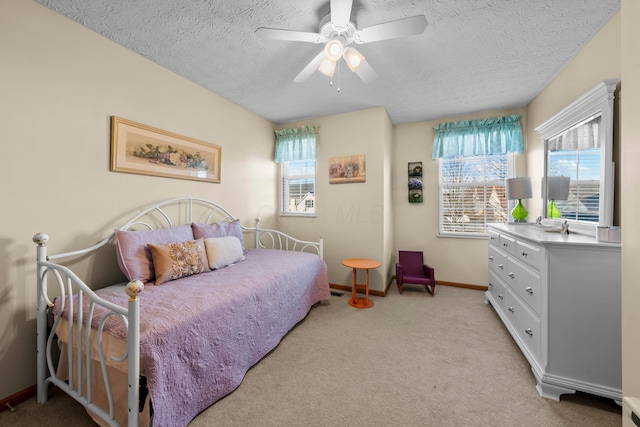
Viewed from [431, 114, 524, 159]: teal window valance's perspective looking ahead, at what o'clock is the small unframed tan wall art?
The small unframed tan wall art is roughly at 2 o'clock from the teal window valance.

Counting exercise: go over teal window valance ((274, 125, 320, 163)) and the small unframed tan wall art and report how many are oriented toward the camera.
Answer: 2

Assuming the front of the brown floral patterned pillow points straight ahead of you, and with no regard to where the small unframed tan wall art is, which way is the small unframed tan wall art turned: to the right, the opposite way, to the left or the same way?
to the right

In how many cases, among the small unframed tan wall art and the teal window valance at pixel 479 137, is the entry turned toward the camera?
2

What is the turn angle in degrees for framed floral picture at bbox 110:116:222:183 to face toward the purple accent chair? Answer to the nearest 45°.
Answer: approximately 45° to its left

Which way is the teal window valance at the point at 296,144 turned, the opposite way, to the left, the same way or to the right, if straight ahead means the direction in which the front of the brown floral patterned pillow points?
to the right

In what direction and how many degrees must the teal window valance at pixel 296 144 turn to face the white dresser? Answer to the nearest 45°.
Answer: approximately 45° to its left

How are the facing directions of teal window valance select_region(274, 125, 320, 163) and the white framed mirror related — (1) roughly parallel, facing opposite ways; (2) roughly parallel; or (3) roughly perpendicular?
roughly perpendicular

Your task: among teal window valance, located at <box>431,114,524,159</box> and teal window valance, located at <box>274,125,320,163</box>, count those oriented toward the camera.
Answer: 2

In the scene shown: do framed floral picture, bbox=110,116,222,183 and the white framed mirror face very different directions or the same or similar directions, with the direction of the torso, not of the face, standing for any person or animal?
very different directions

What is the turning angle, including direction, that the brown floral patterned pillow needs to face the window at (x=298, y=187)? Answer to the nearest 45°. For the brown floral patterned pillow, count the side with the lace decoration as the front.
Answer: approximately 90° to its left

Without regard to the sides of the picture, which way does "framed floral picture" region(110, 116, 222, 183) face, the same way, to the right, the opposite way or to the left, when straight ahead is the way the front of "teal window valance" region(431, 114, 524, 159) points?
to the left

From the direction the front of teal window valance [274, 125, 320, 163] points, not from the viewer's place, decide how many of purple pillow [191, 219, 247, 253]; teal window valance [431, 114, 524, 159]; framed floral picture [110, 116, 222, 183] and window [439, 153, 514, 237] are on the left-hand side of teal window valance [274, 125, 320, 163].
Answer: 2
